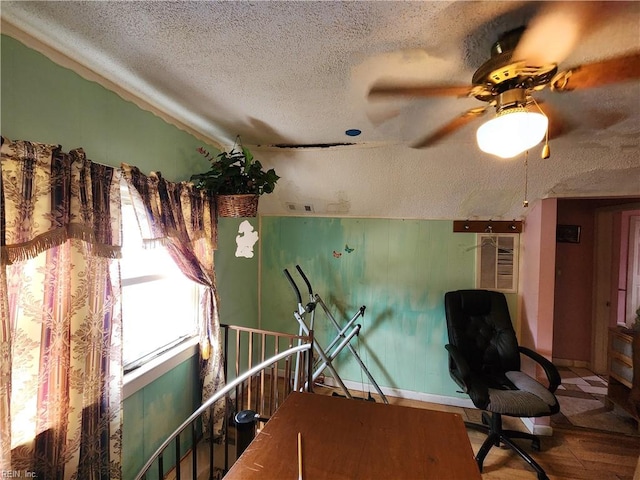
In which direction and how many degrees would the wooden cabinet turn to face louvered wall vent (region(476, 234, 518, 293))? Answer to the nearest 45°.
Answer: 0° — it already faces it

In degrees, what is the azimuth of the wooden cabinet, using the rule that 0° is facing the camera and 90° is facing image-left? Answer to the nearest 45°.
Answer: approximately 45°

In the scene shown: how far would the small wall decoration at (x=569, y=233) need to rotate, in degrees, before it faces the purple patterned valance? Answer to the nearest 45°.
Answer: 0° — it already faces it

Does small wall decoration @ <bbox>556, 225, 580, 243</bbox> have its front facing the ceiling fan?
yes

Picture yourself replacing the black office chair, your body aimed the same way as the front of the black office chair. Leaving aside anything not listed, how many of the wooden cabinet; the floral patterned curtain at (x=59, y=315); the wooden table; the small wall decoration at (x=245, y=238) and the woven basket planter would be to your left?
1

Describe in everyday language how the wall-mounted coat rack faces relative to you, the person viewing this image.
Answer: facing the viewer

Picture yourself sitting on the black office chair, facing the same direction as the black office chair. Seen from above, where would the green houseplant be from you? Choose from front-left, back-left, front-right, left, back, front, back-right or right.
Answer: right

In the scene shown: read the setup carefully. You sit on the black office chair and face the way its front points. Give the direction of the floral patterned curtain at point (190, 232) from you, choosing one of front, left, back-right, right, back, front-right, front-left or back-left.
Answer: right

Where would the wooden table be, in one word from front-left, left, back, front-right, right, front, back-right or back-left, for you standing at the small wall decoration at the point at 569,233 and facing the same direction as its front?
front

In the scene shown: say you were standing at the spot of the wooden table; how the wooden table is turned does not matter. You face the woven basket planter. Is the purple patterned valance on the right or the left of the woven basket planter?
left

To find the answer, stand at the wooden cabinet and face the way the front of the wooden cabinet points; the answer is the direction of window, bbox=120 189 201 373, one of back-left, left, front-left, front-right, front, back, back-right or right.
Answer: front

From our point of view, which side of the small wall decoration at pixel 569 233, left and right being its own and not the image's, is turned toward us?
front

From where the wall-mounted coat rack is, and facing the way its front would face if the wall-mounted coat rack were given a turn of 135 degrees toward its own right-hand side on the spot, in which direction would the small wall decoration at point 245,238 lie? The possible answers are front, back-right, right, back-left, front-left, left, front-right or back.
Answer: left

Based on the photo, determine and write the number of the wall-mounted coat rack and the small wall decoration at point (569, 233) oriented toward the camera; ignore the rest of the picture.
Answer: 2

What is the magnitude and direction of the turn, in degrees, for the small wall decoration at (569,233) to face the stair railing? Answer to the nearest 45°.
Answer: approximately 45° to its right
